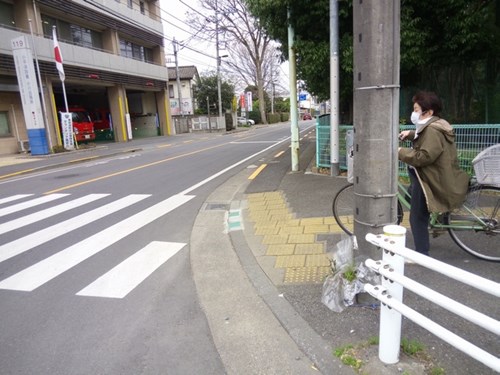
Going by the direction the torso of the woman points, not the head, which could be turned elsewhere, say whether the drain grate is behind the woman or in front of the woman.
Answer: in front

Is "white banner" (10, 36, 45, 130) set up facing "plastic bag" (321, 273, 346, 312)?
yes

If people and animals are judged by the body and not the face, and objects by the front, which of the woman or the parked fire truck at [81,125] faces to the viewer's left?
the woman

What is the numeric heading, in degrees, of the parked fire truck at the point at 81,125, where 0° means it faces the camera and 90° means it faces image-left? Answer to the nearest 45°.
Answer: approximately 315°

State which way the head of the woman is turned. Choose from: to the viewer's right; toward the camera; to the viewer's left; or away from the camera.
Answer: to the viewer's left

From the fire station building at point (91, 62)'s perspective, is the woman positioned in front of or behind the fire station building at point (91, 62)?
in front

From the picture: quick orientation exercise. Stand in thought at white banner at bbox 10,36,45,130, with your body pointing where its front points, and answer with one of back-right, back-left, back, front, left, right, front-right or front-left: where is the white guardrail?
front

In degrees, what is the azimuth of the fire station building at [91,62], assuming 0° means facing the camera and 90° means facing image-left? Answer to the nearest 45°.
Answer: approximately 315°

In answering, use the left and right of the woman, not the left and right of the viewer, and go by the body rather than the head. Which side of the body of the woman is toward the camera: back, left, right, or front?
left

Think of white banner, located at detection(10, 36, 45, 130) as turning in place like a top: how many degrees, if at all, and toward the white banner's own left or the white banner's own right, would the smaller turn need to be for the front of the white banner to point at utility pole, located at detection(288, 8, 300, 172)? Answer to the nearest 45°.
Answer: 0° — it already faces it

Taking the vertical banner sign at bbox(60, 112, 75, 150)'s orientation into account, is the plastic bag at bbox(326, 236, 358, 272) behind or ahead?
ahead

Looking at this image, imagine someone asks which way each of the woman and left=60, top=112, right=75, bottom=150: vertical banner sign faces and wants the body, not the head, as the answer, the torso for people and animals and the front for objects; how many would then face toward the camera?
1

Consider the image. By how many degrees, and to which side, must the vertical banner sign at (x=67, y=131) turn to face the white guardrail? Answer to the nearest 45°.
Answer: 0° — it already faces it
